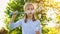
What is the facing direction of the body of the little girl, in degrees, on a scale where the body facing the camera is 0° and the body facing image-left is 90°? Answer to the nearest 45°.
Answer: approximately 0°
